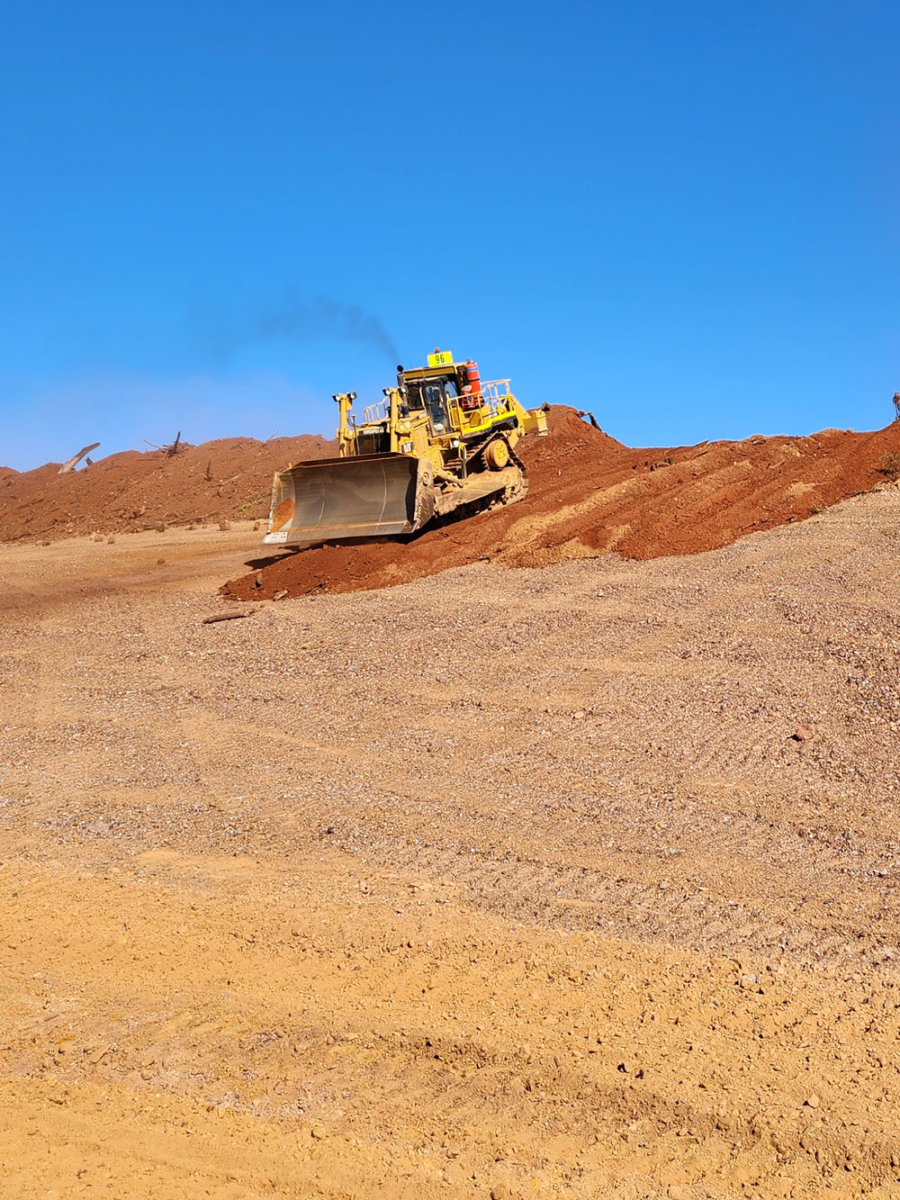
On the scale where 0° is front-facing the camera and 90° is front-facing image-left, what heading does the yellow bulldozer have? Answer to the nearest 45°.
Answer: approximately 45°
